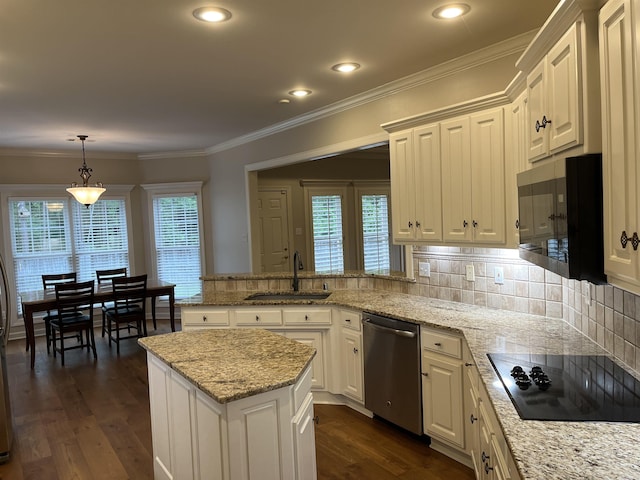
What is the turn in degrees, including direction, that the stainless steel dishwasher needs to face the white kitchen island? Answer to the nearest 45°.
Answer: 0° — it already faces it

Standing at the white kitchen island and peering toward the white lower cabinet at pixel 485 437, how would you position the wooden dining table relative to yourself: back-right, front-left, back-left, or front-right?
back-left

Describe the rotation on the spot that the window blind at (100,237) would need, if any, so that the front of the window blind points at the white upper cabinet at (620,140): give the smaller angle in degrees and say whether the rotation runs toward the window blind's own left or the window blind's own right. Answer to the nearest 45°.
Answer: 0° — it already faces it

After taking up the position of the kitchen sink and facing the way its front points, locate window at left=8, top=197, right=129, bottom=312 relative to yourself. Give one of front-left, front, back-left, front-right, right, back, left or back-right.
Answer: back-right

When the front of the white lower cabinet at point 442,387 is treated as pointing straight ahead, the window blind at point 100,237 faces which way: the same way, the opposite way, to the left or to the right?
to the left

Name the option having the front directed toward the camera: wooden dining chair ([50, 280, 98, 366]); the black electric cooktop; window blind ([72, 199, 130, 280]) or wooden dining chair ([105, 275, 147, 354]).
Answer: the window blind

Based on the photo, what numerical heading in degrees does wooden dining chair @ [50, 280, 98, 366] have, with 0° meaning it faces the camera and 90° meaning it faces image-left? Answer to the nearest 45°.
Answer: approximately 135°

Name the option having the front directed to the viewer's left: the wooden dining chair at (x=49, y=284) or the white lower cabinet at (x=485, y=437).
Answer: the white lower cabinet

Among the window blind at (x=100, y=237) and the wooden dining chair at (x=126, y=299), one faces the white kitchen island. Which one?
the window blind

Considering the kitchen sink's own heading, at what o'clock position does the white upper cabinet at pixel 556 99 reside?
The white upper cabinet is roughly at 11 o'clock from the kitchen sink.

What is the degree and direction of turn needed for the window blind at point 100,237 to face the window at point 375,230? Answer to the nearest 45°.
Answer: approximately 90° to its left

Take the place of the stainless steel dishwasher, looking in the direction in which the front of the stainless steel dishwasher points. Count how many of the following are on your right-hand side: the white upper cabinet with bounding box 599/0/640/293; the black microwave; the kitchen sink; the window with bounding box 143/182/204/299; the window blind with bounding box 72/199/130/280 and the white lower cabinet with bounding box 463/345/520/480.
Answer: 3

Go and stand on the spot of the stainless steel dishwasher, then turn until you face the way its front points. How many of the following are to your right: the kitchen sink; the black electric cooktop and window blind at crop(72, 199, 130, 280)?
2
